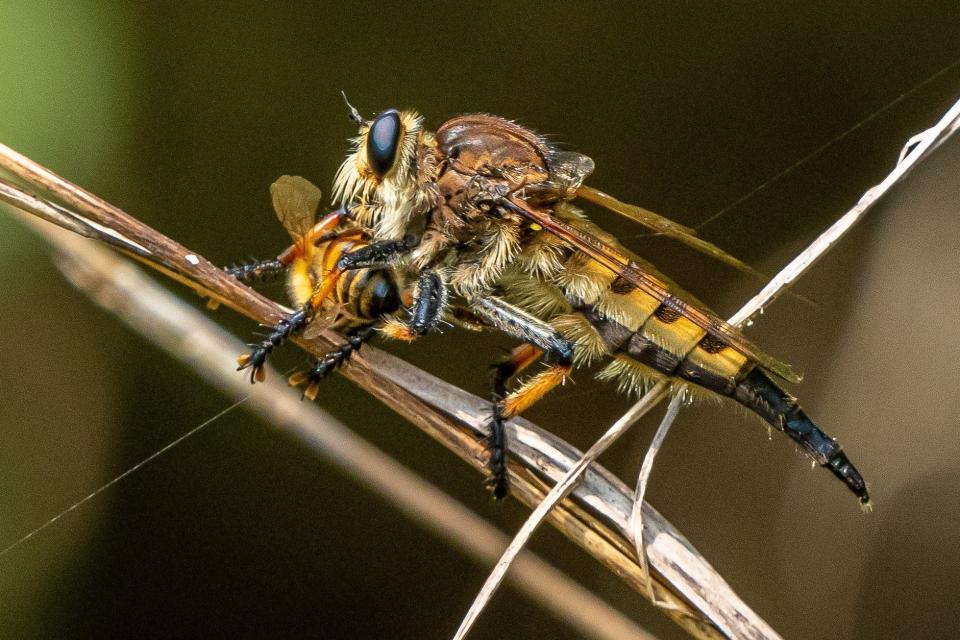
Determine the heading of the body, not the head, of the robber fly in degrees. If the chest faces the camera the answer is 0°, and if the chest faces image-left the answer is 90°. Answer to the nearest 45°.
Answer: approximately 90°
